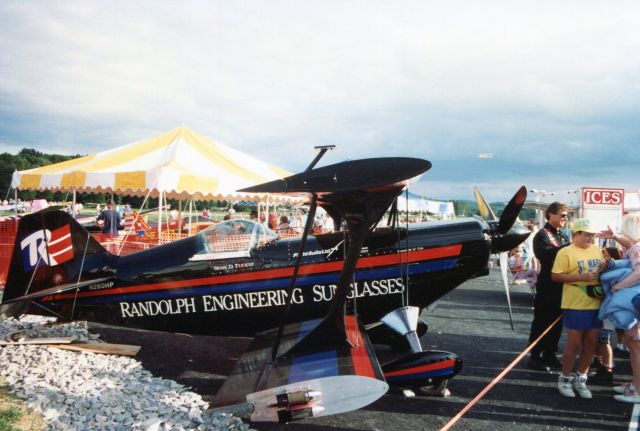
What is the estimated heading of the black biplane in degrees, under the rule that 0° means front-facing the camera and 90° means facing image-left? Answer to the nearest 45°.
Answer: approximately 270°

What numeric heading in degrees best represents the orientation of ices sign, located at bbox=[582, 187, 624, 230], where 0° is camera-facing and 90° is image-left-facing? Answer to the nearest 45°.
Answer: approximately 0°

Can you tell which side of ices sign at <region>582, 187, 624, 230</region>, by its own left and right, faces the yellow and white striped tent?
right

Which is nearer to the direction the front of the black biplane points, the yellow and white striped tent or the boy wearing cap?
the boy wearing cap

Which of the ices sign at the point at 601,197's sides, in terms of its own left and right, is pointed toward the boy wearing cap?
front

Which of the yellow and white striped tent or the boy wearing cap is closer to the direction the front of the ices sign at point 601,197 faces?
the boy wearing cap

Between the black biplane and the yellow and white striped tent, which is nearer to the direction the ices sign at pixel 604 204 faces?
the black biplane

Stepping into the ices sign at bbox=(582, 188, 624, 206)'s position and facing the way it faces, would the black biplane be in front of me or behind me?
in front

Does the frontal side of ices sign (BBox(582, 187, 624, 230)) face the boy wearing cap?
yes

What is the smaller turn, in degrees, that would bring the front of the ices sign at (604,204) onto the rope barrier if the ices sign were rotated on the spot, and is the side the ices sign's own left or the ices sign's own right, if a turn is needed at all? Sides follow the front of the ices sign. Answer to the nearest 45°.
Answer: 0° — it already faces it
